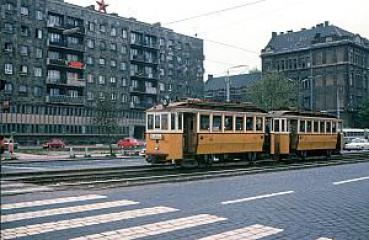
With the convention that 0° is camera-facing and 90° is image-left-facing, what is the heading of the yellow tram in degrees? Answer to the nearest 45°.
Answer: approximately 45°

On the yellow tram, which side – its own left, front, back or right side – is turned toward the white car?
back
